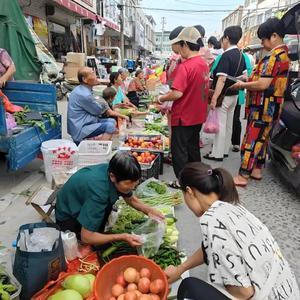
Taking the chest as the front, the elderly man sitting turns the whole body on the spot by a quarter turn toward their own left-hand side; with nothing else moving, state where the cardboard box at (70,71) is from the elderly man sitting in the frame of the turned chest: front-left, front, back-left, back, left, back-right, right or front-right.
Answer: front

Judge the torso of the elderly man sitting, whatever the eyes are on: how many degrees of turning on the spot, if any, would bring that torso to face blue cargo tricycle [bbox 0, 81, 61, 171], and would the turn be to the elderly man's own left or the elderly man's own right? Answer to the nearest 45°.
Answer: approximately 135° to the elderly man's own right

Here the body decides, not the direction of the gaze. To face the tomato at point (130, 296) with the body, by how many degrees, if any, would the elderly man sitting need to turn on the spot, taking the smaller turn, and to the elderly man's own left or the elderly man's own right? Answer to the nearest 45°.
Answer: approximately 90° to the elderly man's own right

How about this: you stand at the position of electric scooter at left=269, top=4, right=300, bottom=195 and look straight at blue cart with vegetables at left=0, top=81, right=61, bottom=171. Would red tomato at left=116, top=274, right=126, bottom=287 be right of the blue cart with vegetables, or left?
left

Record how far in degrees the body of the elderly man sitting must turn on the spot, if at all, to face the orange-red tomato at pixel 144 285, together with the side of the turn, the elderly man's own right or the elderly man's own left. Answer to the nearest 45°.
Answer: approximately 90° to the elderly man's own right

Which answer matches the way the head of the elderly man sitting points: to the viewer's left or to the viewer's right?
to the viewer's right

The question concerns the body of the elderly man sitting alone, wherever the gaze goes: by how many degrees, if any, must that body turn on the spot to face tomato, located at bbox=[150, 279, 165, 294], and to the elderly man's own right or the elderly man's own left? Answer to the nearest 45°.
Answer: approximately 90° to the elderly man's own right

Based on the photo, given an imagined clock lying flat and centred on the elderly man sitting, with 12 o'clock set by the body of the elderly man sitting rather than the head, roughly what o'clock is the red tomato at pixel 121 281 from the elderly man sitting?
The red tomato is roughly at 3 o'clock from the elderly man sitting.
